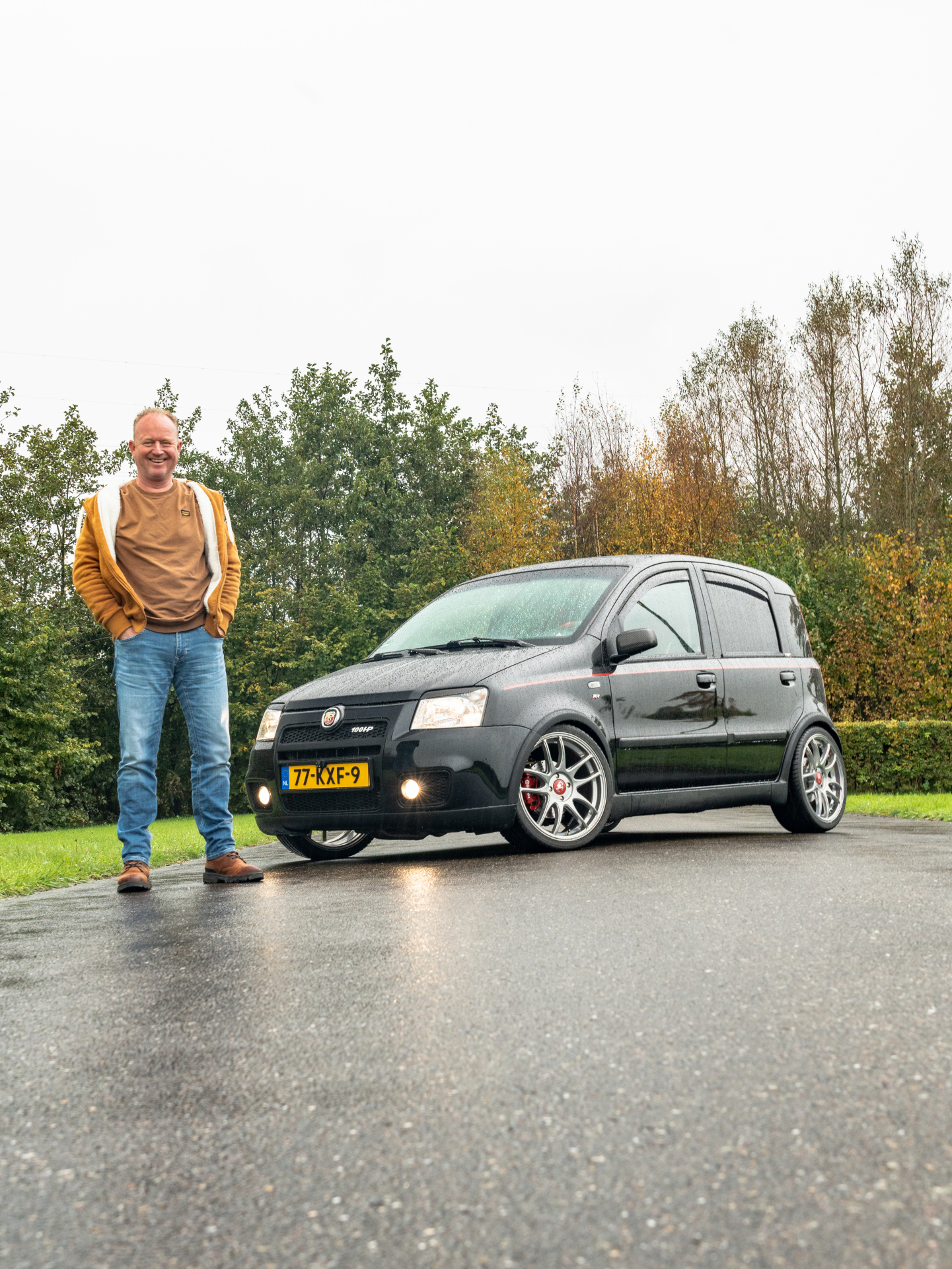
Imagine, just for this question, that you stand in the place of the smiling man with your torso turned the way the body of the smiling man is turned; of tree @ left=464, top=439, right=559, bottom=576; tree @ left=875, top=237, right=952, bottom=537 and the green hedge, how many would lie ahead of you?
0

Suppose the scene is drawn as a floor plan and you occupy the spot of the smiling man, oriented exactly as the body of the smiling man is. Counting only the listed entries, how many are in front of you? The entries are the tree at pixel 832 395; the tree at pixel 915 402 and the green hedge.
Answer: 0

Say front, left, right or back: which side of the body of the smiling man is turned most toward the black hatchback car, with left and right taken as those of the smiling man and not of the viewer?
left

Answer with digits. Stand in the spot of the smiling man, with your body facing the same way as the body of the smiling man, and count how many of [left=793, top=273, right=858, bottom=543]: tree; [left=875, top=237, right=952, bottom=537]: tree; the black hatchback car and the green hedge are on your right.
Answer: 0

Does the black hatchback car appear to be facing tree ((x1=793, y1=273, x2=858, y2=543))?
no

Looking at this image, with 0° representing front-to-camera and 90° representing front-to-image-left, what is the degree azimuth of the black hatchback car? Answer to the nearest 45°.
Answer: approximately 45°

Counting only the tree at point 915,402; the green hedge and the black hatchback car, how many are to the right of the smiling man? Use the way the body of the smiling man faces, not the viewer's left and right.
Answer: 0

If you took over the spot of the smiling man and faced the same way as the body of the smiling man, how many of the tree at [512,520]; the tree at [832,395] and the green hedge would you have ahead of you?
0

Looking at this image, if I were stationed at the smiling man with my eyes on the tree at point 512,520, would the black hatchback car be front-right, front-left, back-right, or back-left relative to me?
front-right

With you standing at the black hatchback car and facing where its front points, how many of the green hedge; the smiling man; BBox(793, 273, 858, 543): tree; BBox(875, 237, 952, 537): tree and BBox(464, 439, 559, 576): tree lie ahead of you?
1

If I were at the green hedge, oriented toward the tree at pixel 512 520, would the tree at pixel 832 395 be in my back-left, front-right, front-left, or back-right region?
front-right

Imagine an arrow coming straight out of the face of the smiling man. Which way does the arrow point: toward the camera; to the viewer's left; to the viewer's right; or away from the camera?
toward the camera

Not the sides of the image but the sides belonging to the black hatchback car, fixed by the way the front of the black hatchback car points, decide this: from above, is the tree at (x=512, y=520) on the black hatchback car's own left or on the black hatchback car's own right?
on the black hatchback car's own right

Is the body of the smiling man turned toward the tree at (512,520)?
no

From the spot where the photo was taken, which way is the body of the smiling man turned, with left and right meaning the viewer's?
facing the viewer

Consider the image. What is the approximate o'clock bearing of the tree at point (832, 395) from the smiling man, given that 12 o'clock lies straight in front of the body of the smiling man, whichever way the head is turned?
The tree is roughly at 7 o'clock from the smiling man.

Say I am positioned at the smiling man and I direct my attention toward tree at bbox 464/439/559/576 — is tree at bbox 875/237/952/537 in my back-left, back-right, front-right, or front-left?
front-right

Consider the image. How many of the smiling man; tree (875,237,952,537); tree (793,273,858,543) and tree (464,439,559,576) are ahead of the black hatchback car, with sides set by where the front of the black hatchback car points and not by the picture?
1
